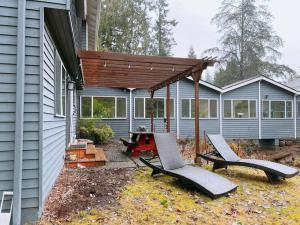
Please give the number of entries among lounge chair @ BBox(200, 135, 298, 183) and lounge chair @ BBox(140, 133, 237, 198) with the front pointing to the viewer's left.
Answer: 0

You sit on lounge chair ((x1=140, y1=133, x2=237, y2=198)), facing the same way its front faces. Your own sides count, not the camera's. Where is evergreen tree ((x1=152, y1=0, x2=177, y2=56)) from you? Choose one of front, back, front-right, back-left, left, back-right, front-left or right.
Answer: back-left

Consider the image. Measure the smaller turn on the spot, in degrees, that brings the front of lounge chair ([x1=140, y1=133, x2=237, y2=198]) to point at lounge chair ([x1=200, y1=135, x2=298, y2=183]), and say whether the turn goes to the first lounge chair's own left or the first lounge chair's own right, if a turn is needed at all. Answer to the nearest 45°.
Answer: approximately 90° to the first lounge chair's own left

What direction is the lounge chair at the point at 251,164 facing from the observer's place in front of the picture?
facing the viewer and to the right of the viewer

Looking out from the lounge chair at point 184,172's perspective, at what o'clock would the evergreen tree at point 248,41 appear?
The evergreen tree is roughly at 8 o'clock from the lounge chair.

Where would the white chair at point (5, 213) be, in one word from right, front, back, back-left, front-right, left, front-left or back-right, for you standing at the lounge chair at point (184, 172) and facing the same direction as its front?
right

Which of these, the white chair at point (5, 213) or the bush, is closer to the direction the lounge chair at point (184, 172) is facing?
the white chair

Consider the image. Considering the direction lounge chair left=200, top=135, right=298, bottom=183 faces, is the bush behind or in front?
behind

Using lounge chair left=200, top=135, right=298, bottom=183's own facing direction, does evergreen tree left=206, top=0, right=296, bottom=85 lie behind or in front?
behind

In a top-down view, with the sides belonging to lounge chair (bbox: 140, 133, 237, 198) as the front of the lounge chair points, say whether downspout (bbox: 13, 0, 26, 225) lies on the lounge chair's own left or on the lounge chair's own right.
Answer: on the lounge chair's own right

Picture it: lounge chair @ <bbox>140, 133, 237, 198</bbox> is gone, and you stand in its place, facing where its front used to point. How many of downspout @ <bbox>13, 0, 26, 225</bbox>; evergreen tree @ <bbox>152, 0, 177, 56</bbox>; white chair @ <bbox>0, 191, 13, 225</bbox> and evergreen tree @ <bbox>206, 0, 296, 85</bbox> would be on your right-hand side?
2

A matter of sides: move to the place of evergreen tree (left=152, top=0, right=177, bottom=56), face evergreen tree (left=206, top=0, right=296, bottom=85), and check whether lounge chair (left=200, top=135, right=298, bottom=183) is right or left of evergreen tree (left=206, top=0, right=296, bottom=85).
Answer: right
